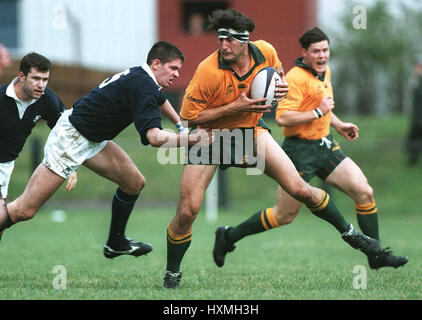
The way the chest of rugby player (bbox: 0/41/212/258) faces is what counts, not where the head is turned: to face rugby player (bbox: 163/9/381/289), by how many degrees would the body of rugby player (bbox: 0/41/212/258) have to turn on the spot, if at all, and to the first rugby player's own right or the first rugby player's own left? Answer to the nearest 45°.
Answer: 0° — they already face them

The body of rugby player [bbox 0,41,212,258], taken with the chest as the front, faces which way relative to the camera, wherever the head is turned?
to the viewer's right

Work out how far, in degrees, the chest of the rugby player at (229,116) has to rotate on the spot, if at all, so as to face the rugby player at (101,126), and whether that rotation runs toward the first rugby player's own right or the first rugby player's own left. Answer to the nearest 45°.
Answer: approximately 90° to the first rugby player's own right

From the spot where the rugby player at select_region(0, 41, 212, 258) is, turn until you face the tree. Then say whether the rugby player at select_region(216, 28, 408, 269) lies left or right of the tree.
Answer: right

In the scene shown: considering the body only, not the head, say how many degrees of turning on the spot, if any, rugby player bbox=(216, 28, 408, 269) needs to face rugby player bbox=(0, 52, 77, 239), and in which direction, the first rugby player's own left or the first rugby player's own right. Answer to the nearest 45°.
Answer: approximately 90° to the first rugby player's own right

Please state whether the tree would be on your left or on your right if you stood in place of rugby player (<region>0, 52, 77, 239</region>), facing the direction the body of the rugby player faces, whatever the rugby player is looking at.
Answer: on your left

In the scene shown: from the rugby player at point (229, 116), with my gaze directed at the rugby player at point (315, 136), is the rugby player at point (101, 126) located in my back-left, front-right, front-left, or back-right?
back-left

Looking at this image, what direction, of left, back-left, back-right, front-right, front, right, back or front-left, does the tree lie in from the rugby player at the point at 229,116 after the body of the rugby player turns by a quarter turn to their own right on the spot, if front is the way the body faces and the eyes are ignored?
right

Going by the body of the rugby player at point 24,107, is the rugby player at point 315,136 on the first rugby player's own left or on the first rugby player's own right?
on the first rugby player's own left

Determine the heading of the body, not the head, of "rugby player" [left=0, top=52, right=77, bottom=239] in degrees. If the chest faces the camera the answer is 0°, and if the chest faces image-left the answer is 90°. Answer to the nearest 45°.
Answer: approximately 315°

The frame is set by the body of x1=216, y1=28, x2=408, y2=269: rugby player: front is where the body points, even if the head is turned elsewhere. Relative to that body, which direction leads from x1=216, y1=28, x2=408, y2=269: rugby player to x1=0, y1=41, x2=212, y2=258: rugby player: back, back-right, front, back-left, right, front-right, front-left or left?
right

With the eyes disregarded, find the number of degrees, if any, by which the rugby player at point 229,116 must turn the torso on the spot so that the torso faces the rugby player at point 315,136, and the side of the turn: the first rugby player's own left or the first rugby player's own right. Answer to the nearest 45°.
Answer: approximately 135° to the first rugby player's own left

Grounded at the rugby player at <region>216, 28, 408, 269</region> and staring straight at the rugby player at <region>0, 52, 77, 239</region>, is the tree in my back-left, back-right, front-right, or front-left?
back-right

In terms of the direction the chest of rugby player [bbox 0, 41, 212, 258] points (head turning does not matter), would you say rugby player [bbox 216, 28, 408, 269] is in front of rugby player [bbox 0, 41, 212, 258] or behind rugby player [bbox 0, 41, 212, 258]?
in front

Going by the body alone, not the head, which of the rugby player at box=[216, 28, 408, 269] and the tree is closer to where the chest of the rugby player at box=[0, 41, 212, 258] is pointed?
the rugby player
